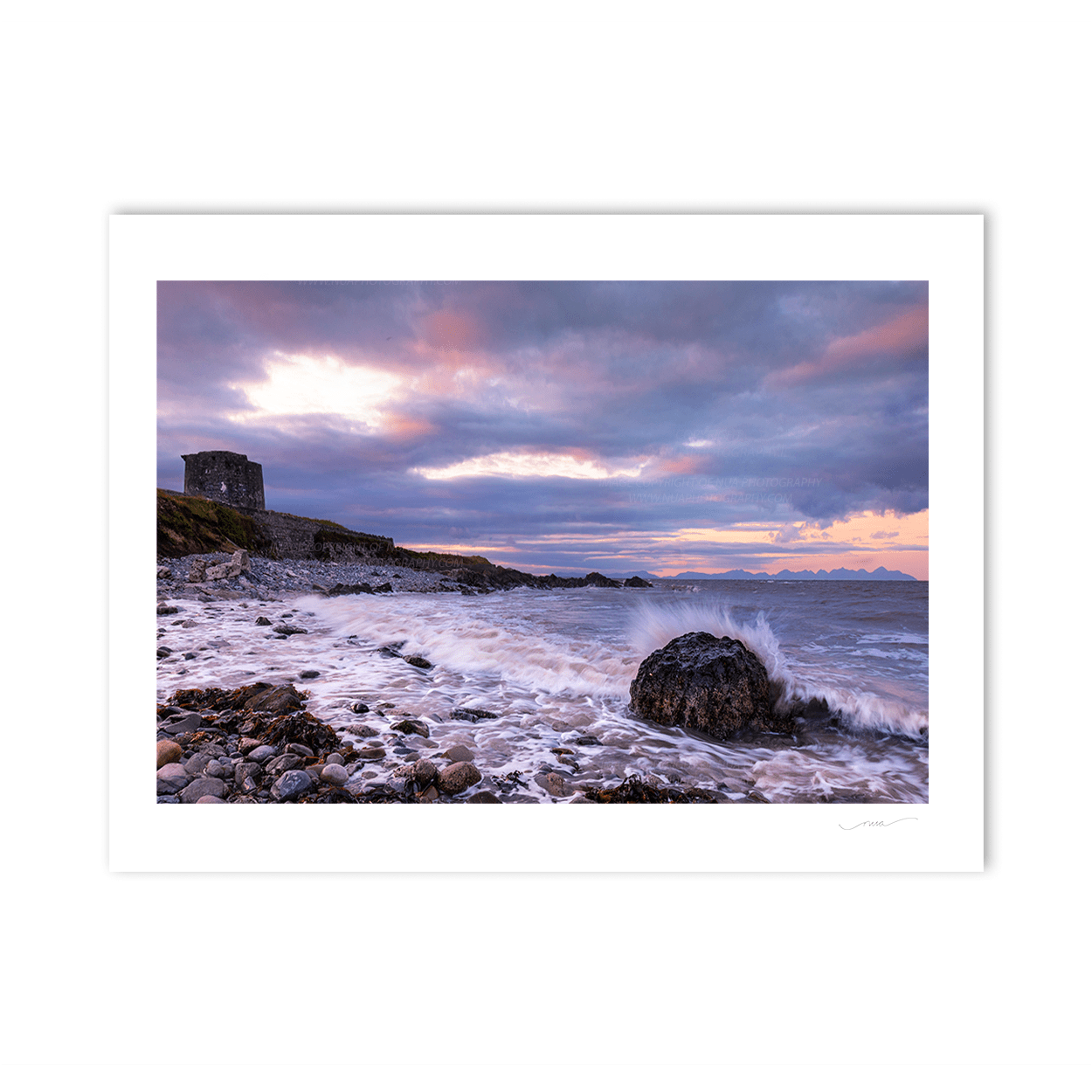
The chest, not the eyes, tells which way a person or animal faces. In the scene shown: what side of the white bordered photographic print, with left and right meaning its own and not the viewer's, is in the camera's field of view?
front
